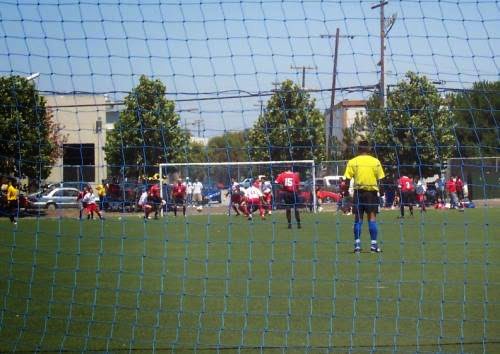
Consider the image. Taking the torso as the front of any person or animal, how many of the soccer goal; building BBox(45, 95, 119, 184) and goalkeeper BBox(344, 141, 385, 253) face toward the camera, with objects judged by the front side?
2

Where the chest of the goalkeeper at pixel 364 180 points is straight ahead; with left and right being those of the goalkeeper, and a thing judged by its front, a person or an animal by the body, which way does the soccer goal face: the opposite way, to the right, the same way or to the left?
the opposite way

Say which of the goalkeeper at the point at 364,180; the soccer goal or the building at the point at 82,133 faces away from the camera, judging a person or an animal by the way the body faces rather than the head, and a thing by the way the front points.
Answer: the goalkeeper

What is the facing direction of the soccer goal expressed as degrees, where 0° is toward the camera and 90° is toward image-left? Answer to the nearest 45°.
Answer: approximately 0°

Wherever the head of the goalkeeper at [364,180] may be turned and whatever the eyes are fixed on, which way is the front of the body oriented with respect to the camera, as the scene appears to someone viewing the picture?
away from the camera

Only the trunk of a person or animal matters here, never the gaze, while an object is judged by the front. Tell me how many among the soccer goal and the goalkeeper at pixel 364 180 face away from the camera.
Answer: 1
